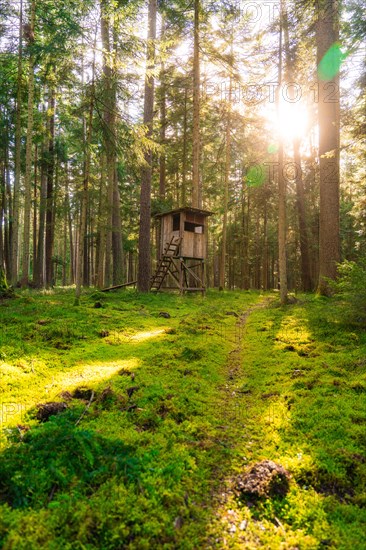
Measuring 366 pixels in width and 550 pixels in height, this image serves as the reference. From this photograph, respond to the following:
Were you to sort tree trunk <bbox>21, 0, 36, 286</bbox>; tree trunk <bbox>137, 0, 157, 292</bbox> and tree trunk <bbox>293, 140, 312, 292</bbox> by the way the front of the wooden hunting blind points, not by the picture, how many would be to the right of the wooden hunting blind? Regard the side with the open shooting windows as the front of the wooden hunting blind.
2

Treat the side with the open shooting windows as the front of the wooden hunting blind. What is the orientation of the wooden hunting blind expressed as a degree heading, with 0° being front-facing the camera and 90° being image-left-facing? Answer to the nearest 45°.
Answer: approximately 315°

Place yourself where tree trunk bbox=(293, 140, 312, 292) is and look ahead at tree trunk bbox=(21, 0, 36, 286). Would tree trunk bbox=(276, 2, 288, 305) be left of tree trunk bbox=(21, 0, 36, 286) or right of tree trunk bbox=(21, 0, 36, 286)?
left

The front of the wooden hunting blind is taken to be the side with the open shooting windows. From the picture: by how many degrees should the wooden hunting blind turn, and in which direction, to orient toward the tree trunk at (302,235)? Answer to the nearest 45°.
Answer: approximately 45° to its left

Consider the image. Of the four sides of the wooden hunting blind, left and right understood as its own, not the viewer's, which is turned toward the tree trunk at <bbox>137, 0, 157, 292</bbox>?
right

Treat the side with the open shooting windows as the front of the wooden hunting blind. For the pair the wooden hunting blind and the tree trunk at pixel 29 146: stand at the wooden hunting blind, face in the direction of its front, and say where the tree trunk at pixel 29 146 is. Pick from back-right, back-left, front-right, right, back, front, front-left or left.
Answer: right

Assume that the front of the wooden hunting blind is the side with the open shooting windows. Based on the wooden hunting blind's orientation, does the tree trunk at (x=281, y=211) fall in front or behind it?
in front
